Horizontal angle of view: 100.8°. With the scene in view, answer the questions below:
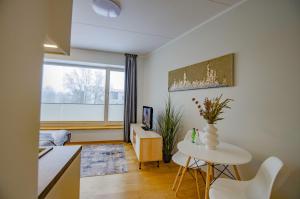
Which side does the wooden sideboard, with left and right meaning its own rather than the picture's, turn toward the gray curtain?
right

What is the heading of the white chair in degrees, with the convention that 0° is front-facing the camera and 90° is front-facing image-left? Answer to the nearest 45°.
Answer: approximately 90°

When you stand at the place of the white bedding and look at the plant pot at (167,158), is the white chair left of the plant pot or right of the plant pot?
right

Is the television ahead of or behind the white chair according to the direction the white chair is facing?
ahead

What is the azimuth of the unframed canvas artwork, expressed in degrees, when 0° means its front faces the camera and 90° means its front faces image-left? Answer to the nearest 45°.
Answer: approximately 45°
